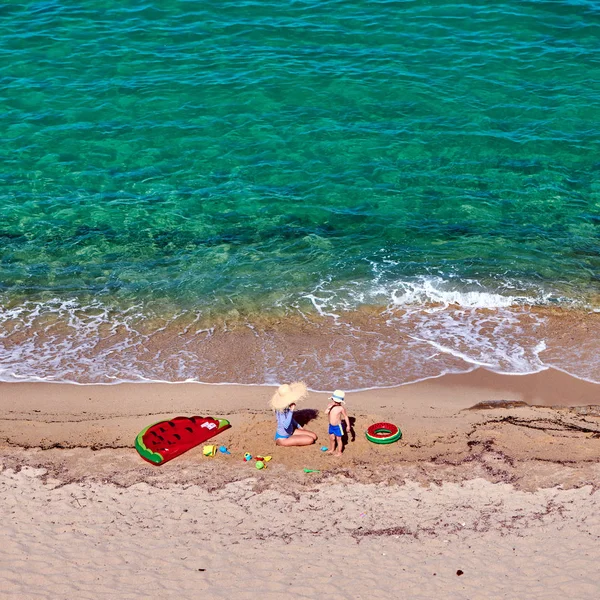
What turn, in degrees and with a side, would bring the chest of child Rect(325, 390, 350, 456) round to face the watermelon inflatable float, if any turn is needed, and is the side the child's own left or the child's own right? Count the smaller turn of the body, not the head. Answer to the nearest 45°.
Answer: approximately 45° to the child's own right

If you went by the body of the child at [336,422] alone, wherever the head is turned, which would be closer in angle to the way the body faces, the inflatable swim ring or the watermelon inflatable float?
the watermelon inflatable float

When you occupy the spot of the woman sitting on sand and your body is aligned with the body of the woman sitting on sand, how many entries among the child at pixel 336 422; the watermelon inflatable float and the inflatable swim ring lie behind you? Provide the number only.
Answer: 1

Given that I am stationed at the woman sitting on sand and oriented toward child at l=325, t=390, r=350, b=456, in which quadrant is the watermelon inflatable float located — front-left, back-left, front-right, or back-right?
back-right

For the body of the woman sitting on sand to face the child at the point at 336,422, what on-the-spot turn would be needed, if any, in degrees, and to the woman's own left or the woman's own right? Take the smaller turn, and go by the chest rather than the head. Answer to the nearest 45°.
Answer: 0° — they already face them

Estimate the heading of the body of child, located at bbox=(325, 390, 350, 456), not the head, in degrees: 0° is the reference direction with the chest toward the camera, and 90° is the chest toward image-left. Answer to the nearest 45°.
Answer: approximately 45°

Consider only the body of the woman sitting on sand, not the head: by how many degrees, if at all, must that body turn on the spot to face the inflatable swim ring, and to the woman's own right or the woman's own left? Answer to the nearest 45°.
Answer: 0° — they already face it

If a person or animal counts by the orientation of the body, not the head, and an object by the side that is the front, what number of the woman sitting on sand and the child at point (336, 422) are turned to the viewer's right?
1

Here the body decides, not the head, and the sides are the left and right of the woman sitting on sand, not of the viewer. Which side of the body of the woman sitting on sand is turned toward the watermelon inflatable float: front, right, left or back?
back

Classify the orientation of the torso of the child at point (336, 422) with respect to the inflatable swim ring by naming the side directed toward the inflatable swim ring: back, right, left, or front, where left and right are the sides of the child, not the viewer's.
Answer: back

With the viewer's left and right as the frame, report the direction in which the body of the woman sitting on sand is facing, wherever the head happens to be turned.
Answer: facing to the right of the viewer

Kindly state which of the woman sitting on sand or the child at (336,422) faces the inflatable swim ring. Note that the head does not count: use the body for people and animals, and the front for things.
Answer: the woman sitting on sand
